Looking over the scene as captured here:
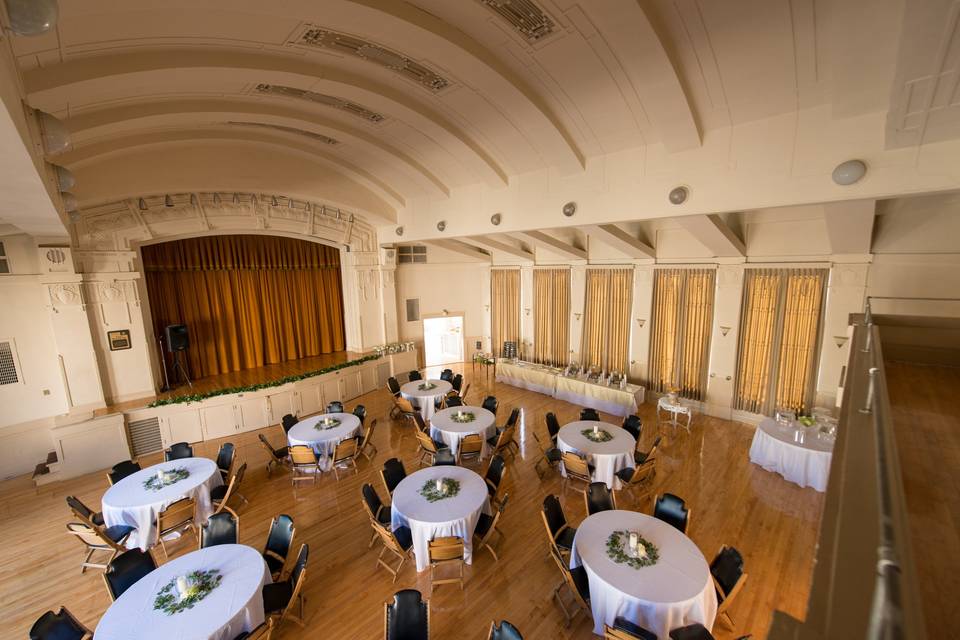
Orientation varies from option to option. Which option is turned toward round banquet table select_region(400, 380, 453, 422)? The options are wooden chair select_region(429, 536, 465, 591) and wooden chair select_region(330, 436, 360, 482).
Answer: wooden chair select_region(429, 536, 465, 591)

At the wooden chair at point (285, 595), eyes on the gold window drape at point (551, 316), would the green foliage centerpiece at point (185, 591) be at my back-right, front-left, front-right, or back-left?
back-left

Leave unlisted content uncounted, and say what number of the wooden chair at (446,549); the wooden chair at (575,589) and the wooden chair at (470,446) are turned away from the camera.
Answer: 2

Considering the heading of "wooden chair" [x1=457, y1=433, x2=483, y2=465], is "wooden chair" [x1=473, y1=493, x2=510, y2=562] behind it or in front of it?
behind

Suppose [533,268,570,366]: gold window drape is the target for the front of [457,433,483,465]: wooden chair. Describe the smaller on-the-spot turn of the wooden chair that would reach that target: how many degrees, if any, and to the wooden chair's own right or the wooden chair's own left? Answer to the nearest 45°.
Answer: approximately 45° to the wooden chair's own right

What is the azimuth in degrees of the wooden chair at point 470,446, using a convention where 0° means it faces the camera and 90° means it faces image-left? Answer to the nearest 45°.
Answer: approximately 180°

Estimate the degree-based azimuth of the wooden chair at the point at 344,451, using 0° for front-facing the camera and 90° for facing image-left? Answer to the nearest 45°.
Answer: approximately 135°

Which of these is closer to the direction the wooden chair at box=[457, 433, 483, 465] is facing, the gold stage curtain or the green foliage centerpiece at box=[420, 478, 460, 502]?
the gold stage curtain

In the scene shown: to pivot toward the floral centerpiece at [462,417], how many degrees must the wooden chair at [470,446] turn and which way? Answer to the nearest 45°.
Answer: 0° — it already faces it

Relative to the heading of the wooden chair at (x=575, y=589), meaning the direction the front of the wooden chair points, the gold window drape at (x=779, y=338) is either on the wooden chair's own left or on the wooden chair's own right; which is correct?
on the wooden chair's own left

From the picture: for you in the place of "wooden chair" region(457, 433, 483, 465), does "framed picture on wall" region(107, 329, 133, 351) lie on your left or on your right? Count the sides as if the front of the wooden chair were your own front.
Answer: on your left

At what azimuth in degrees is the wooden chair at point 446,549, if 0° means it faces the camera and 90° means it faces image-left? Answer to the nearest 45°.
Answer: approximately 180°

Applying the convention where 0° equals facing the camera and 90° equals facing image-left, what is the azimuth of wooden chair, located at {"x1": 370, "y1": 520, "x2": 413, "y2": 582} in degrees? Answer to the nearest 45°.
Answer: approximately 225°

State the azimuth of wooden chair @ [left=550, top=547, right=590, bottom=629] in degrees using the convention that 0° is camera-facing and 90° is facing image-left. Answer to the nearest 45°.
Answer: approximately 270°

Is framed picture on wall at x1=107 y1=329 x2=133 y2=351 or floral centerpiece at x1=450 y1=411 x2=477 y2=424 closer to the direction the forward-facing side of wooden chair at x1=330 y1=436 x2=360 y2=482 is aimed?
the framed picture on wall

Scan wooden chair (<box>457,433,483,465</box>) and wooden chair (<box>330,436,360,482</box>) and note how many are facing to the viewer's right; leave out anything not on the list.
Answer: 0

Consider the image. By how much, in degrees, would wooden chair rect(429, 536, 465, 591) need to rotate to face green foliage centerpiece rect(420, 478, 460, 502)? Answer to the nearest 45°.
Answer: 0° — it already faces it

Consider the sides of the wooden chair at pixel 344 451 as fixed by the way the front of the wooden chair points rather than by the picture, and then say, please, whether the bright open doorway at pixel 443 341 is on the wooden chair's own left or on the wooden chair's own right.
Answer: on the wooden chair's own right
